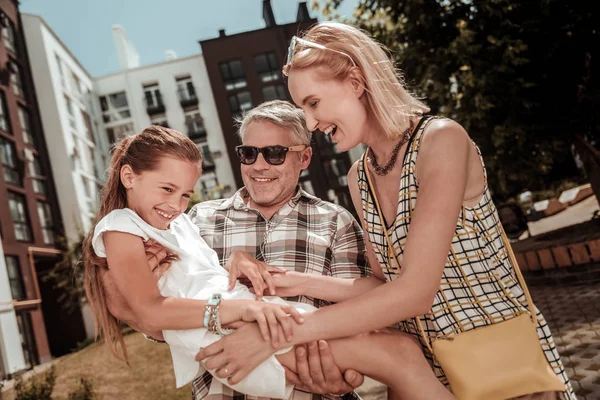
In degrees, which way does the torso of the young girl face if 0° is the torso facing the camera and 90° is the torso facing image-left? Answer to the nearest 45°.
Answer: approximately 315°

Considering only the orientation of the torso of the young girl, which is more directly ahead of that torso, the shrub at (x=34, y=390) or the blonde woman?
the blonde woman

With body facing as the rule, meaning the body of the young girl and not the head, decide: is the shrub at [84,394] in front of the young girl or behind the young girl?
behind

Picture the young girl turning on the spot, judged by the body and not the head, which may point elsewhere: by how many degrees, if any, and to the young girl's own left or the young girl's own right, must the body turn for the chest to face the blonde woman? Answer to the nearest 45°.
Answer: approximately 45° to the young girl's own left

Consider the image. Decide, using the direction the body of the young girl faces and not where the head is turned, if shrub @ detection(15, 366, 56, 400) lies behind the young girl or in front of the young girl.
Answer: behind

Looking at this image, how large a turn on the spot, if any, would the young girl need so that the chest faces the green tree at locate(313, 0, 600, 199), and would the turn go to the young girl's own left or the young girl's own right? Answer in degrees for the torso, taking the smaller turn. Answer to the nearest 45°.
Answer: approximately 90° to the young girl's own left
